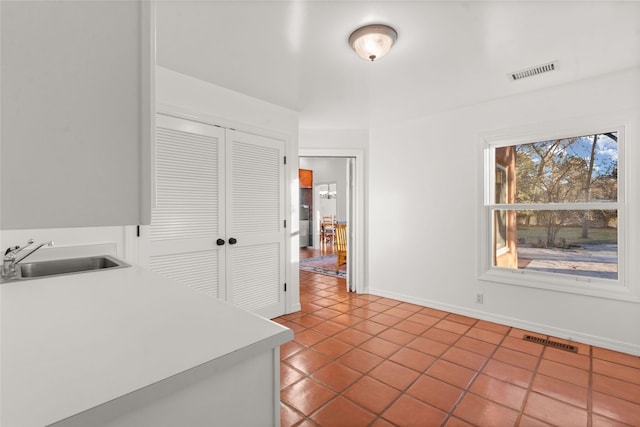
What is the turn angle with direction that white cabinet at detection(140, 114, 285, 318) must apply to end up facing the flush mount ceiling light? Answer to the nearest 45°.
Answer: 0° — it already faces it

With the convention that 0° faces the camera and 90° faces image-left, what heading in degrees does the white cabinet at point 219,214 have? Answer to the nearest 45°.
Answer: approximately 315°

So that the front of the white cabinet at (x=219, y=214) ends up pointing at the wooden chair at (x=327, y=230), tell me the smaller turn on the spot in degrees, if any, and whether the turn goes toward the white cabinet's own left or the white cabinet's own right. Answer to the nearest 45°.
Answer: approximately 90° to the white cabinet's own left
